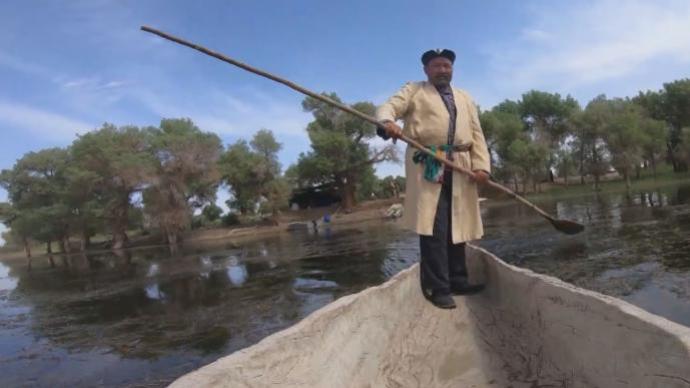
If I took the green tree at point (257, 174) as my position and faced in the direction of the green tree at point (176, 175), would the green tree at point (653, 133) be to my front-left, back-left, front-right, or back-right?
back-left

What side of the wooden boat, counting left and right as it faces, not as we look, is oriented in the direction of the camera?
back

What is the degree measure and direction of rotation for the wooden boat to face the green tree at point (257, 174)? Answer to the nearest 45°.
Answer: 0° — it already faces it

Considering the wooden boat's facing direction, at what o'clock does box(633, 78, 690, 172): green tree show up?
The green tree is roughly at 1 o'clock from the wooden boat.

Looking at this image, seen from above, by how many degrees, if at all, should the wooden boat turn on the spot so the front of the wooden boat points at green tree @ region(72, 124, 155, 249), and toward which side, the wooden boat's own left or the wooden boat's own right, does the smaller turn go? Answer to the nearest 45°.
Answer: approximately 45° to the wooden boat's own left
